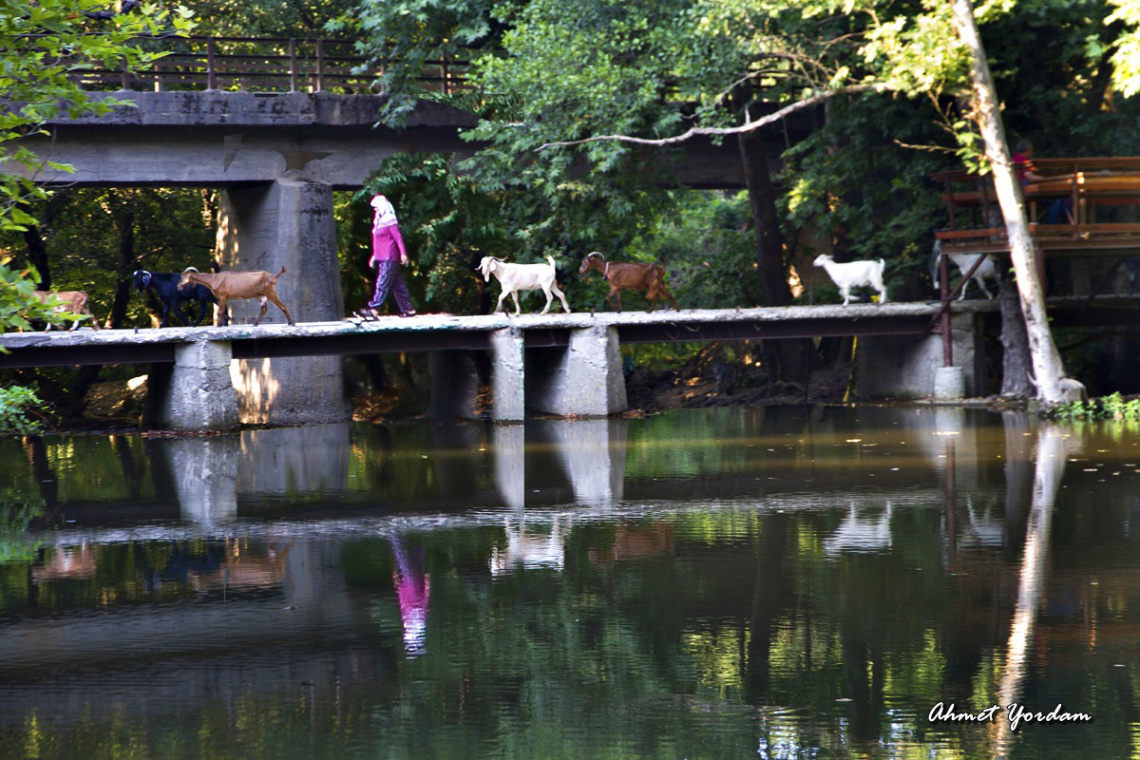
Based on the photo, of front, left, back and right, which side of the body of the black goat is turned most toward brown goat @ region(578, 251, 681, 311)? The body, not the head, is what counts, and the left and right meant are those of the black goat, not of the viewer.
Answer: back

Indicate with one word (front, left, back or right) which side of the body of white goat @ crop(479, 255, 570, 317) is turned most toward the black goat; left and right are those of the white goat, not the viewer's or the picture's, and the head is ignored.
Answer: front

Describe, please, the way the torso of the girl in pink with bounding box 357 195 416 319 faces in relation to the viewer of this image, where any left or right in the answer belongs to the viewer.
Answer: facing to the left of the viewer

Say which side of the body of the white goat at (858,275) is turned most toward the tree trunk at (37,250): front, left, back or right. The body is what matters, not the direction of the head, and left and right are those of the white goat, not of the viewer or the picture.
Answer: front

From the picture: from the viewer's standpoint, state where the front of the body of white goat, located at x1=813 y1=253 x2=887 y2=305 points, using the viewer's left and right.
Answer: facing to the left of the viewer

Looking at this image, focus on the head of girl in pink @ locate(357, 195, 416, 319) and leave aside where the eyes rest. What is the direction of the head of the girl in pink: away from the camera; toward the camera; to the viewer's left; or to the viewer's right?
to the viewer's left

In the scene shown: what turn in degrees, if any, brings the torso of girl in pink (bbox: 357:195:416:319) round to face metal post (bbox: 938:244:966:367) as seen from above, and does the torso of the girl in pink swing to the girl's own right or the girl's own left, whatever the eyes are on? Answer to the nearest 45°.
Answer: approximately 180°

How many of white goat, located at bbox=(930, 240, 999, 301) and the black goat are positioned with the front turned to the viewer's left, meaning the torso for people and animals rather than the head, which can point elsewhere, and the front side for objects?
2

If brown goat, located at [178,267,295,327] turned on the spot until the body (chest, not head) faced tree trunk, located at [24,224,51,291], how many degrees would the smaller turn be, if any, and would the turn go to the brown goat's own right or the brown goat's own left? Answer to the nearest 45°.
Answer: approximately 45° to the brown goat's own right

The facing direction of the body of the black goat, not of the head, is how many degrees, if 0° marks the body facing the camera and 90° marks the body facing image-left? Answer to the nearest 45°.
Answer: approximately 90°

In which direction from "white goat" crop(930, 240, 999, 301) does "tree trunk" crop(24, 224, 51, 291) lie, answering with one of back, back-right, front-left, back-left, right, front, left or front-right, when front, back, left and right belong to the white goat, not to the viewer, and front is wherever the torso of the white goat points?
front

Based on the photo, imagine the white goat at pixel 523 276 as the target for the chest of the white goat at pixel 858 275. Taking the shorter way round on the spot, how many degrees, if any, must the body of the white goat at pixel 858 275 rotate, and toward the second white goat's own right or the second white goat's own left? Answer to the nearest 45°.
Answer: approximately 45° to the second white goat's own left

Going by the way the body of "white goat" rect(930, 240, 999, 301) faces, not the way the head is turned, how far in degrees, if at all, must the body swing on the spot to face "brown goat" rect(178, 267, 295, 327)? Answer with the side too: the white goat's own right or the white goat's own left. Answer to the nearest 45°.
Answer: approximately 45° to the white goat's own left

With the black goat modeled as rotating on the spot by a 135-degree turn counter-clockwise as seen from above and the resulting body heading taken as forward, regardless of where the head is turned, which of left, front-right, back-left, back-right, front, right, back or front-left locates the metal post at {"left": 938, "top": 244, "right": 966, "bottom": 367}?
front-left

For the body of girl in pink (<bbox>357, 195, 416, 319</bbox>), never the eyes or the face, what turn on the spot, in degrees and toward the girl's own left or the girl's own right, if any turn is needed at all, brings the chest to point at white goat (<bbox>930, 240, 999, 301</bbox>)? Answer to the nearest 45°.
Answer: approximately 180°

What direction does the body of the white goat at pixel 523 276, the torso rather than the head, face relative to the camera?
to the viewer's left
